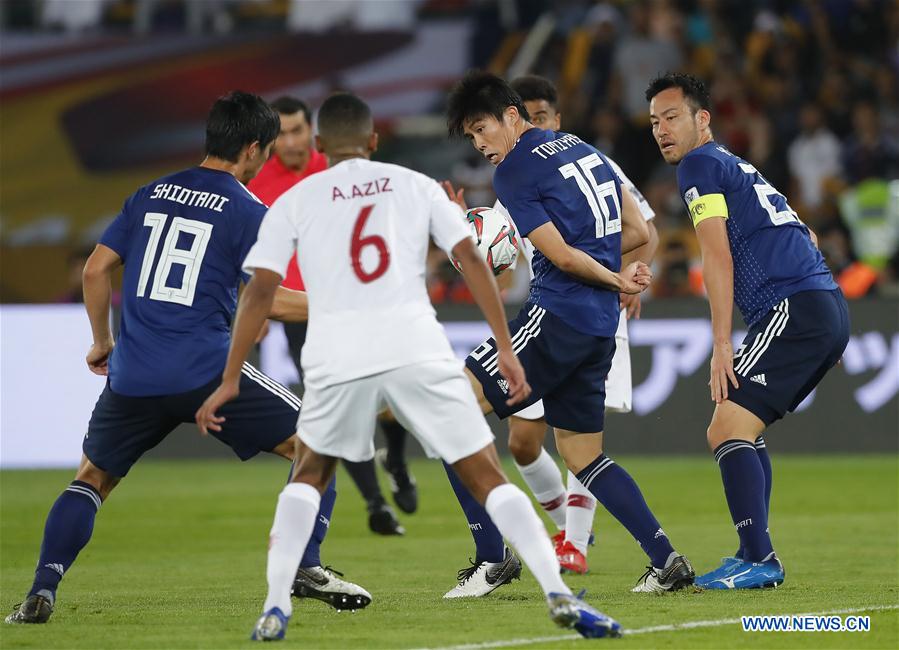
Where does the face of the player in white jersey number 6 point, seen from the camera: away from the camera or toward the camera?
away from the camera

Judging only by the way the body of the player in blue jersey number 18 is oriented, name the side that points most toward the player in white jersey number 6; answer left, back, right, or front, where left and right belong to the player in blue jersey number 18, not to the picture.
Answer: right

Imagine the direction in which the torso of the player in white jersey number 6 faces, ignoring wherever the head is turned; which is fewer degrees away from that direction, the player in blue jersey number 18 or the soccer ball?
the soccer ball

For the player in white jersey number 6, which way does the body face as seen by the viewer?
away from the camera

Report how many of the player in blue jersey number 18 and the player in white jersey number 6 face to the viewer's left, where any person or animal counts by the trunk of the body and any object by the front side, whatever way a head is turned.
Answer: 0

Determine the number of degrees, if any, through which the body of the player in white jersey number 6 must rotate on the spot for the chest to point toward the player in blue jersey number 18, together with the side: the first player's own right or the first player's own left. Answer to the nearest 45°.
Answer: approximately 45° to the first player's own left

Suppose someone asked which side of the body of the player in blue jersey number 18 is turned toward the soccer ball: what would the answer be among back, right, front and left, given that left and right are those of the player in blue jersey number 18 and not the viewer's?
front

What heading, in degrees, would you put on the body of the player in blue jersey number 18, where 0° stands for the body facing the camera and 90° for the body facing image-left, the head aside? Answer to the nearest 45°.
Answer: approximately 225°

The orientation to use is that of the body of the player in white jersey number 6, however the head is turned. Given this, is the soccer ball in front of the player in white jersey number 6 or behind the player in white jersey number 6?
in front

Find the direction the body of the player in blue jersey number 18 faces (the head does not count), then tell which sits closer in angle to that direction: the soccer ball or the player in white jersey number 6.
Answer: the soccer ball

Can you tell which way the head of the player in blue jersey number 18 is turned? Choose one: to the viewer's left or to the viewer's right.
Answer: to the viewer's right
